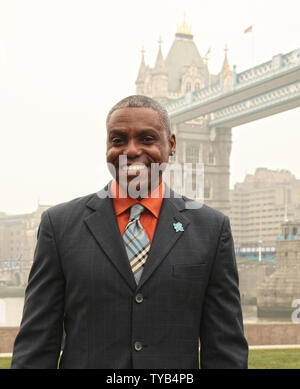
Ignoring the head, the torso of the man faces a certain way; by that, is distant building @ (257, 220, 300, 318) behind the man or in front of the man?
behind

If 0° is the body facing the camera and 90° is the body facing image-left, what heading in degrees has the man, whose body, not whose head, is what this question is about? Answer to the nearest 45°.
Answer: approximately 0°
